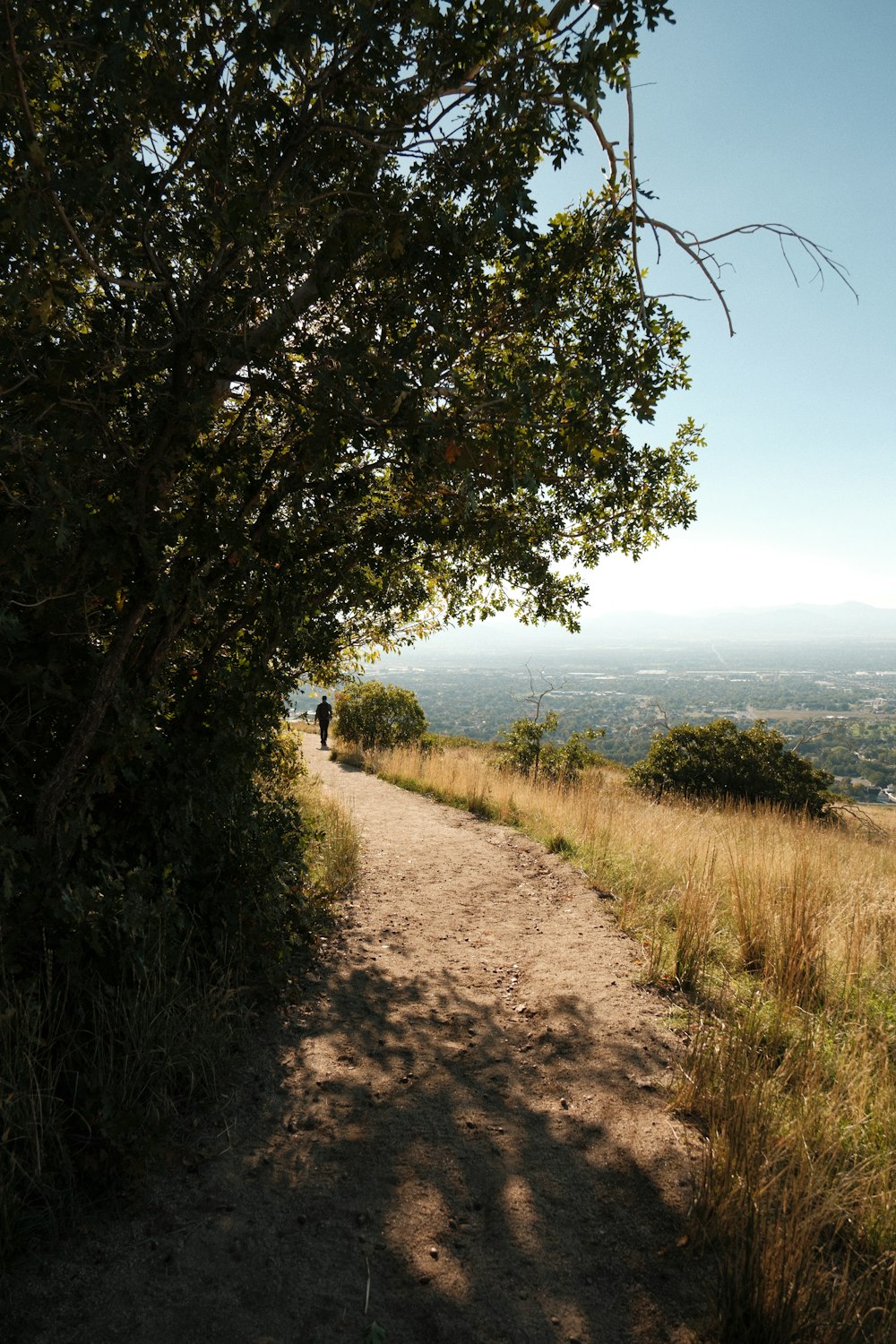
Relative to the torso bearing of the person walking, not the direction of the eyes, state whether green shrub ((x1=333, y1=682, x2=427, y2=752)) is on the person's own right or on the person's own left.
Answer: on the person's own right

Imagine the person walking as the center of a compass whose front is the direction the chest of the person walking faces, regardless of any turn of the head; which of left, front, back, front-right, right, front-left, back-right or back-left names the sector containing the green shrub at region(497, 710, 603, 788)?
back-right

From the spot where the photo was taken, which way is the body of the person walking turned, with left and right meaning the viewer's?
facing away from the viewer

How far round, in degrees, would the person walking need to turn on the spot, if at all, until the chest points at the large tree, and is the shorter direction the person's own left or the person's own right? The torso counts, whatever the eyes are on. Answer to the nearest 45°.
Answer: approximately 180°

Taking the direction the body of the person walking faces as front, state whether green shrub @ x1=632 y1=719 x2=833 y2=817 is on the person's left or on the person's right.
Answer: on the person's right
